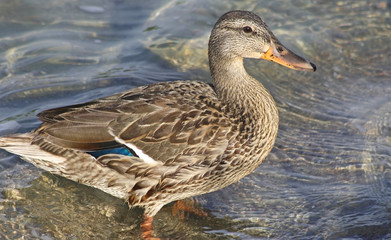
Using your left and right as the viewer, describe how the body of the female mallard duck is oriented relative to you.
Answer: facing to the right of the viewer
